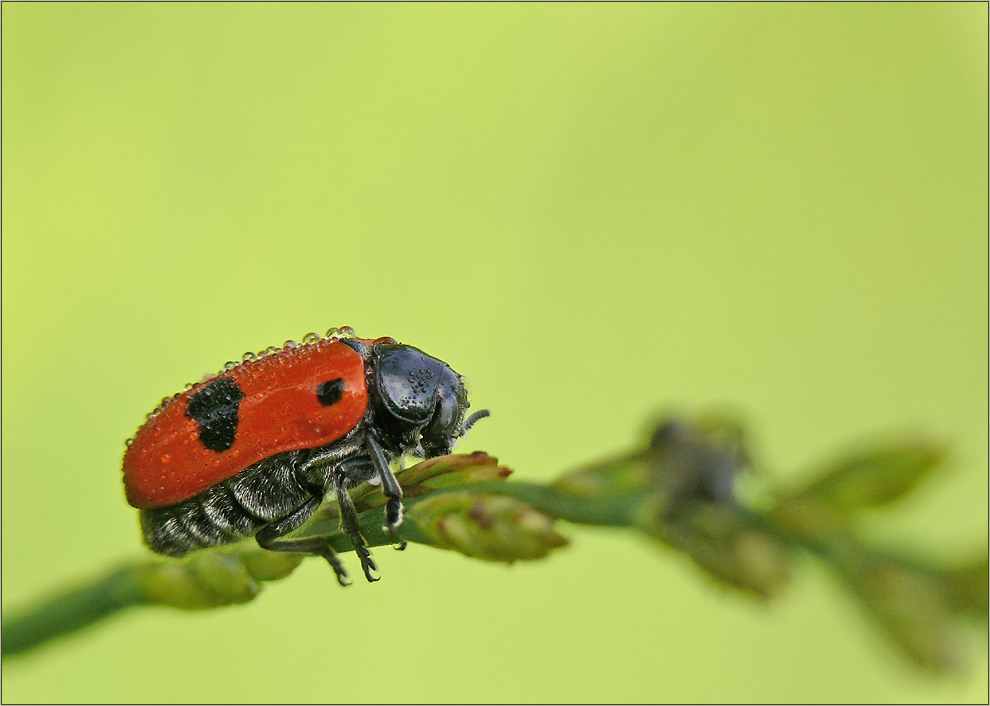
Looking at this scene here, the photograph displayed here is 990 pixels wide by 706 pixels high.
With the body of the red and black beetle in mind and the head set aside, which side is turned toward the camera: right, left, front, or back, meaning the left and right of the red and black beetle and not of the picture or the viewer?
right
